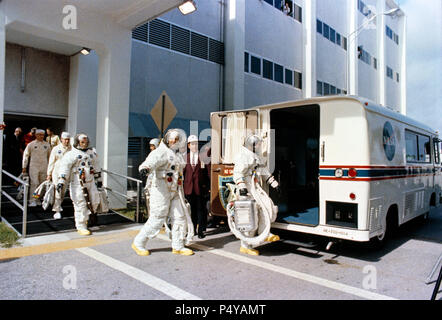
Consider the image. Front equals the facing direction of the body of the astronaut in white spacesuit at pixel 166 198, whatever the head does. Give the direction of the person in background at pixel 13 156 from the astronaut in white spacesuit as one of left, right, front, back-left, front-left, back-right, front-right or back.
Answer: back

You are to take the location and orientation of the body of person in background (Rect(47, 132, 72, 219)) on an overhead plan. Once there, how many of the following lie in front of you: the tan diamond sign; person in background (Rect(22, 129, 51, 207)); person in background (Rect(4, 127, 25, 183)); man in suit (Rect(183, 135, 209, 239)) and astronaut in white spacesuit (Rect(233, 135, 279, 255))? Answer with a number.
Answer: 3

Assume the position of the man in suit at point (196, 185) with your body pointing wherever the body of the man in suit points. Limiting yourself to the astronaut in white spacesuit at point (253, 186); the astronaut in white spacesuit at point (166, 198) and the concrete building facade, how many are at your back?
1

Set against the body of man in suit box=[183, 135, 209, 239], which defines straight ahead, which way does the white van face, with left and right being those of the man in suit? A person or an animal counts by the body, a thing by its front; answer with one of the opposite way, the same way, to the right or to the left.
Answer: to the left

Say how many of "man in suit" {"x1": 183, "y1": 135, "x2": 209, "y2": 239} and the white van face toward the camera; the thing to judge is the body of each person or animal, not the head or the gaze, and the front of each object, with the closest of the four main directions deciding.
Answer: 1

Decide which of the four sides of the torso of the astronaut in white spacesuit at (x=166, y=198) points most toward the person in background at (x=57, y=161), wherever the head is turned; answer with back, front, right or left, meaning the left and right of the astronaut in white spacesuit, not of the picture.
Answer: back

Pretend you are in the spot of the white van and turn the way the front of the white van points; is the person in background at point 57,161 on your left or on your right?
on your left

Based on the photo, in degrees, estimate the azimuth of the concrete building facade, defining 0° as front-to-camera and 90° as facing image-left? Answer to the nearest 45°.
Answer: approximately 315°

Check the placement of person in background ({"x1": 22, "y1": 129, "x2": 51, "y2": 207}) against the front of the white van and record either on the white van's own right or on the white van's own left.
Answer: on the white van's own left

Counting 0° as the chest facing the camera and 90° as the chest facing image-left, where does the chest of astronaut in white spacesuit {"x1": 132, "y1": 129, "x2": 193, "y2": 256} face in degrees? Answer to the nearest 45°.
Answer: approximately 315°

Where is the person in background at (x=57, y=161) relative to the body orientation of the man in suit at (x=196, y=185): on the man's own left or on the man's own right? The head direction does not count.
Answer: on the man's own right

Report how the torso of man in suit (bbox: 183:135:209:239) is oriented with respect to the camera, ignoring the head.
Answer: toward the camera
